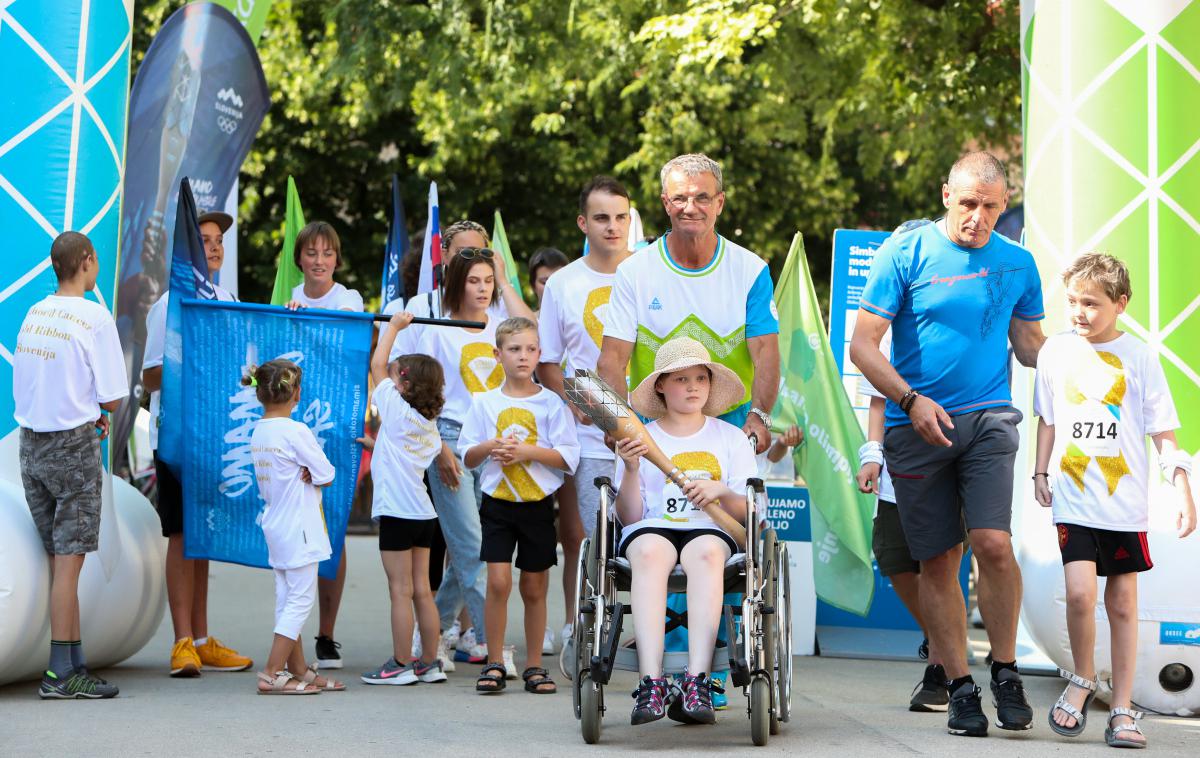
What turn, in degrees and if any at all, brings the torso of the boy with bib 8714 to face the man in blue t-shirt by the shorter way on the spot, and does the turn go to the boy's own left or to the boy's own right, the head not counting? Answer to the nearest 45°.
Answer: approximately 90° to the boy's own right

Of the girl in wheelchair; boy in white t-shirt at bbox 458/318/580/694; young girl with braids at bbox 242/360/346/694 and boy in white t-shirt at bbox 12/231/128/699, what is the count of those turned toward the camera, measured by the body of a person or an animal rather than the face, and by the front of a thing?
2

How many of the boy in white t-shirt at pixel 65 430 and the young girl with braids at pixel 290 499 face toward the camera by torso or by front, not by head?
0

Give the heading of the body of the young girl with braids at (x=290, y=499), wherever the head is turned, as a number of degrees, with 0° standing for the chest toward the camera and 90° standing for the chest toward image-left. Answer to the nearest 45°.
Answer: approximately 225°

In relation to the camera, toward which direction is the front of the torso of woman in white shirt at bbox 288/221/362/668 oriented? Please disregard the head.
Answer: toward the camera

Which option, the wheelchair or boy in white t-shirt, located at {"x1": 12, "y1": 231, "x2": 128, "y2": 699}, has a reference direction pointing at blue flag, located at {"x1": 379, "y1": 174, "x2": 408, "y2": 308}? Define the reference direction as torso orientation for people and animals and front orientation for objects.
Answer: the boy in white t-shirt

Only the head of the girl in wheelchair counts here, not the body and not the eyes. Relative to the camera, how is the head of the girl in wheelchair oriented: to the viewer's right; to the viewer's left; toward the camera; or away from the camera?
toward the camera

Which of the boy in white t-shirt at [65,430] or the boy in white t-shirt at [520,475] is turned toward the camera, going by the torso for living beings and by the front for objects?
the boy in white t-shirt at [520,475]

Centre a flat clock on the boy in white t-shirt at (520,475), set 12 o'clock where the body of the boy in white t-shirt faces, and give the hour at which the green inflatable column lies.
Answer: The green inflatable column is roughly at 9 o'clock from the boy in white t-shirt.

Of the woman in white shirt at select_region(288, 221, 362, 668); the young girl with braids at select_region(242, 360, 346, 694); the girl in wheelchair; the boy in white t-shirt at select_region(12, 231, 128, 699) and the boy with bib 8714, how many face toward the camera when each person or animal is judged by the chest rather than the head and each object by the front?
3

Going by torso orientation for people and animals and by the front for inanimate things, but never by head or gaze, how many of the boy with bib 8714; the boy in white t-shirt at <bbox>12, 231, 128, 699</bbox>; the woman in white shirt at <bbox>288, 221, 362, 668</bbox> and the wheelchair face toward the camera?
3

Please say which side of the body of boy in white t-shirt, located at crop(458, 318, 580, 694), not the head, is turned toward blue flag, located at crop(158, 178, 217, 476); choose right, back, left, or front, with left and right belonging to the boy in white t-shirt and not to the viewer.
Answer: right

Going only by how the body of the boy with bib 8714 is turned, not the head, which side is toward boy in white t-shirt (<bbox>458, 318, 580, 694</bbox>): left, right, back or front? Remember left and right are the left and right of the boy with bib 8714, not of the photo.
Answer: right

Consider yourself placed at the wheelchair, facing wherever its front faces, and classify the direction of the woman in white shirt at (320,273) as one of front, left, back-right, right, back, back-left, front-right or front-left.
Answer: back-right

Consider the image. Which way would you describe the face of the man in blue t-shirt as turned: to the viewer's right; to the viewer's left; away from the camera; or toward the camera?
toward the camera

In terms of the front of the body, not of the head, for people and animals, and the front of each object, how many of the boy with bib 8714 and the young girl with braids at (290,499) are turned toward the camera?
1

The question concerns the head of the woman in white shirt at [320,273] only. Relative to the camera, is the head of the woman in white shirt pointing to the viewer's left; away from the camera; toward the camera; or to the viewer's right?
toward the camera

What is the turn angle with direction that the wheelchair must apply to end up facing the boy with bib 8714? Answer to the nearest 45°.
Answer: approximately 90° to its left

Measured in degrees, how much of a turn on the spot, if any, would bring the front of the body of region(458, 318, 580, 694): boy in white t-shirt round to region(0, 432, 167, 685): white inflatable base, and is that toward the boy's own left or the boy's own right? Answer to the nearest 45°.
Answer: approximately 90° to the boy's own right
